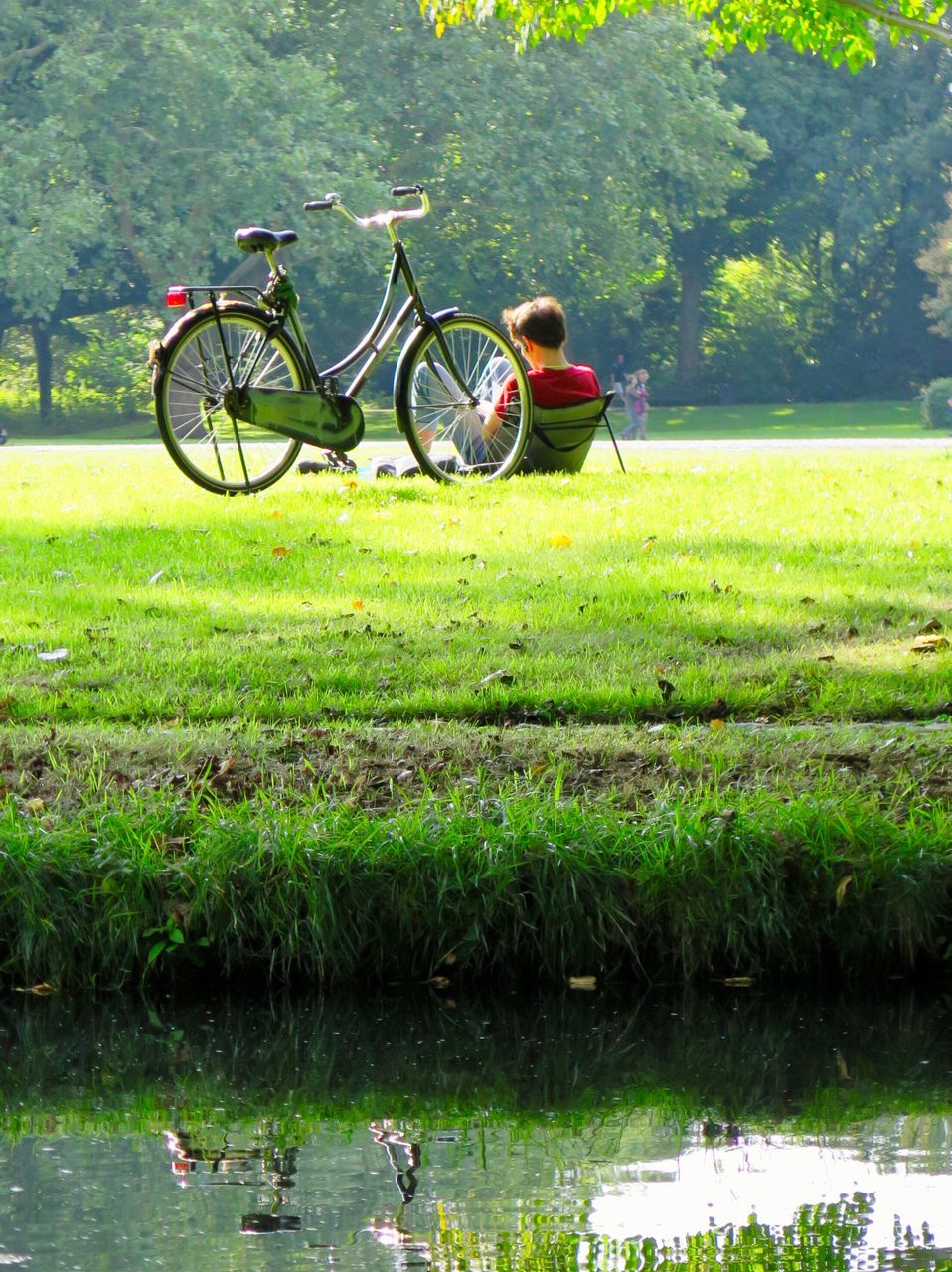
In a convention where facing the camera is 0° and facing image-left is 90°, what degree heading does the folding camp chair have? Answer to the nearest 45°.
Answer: approximately 135°

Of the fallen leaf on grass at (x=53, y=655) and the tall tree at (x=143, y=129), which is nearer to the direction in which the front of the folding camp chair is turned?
the tall tree

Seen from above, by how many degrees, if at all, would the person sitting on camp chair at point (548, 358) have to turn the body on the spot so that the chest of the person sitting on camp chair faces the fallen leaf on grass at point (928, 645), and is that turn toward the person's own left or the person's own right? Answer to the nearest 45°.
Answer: approximately 135° to the person's own left

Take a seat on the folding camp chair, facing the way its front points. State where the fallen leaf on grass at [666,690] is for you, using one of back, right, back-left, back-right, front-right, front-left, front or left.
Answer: back-left

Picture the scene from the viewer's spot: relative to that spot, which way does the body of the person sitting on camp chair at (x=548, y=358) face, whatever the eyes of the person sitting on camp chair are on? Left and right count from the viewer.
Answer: facing away from the viewer and to the left of the viewer

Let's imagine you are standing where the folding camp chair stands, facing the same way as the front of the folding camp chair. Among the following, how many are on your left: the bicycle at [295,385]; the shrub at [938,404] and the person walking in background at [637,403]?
1

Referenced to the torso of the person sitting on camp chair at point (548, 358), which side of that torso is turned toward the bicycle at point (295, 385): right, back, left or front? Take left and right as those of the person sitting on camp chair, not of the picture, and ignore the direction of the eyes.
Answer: left

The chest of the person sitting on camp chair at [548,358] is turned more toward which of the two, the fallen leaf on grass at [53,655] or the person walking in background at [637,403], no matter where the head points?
the person walking in background

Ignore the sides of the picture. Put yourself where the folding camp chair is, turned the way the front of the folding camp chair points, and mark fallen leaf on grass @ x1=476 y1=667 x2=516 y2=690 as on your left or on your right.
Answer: on your left

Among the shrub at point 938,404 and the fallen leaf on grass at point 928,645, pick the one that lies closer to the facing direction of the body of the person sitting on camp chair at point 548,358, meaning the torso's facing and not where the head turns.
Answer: the shrub

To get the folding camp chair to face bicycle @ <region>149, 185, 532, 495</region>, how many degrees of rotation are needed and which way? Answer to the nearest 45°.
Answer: approximately 90° to its left
